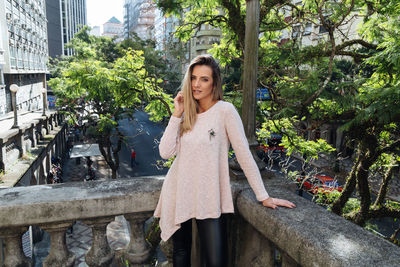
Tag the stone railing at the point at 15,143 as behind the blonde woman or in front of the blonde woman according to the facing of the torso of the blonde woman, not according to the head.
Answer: behind

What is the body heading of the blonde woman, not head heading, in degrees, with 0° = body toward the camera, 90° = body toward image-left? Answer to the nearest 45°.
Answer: approximately 0°

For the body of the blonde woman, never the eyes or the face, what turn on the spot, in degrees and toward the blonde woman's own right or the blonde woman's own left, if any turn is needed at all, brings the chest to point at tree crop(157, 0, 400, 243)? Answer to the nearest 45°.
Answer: approximately 135° to the blonde woman's own left

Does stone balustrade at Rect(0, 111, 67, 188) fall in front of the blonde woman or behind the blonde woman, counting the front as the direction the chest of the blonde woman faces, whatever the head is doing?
behind

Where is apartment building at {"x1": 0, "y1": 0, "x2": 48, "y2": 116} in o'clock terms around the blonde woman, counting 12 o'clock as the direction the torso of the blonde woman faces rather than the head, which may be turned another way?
The apartment building is roughly at 5 o'clock from the blonde woman.

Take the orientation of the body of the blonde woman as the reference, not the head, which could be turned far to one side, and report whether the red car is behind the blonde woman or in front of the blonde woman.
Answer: behind
